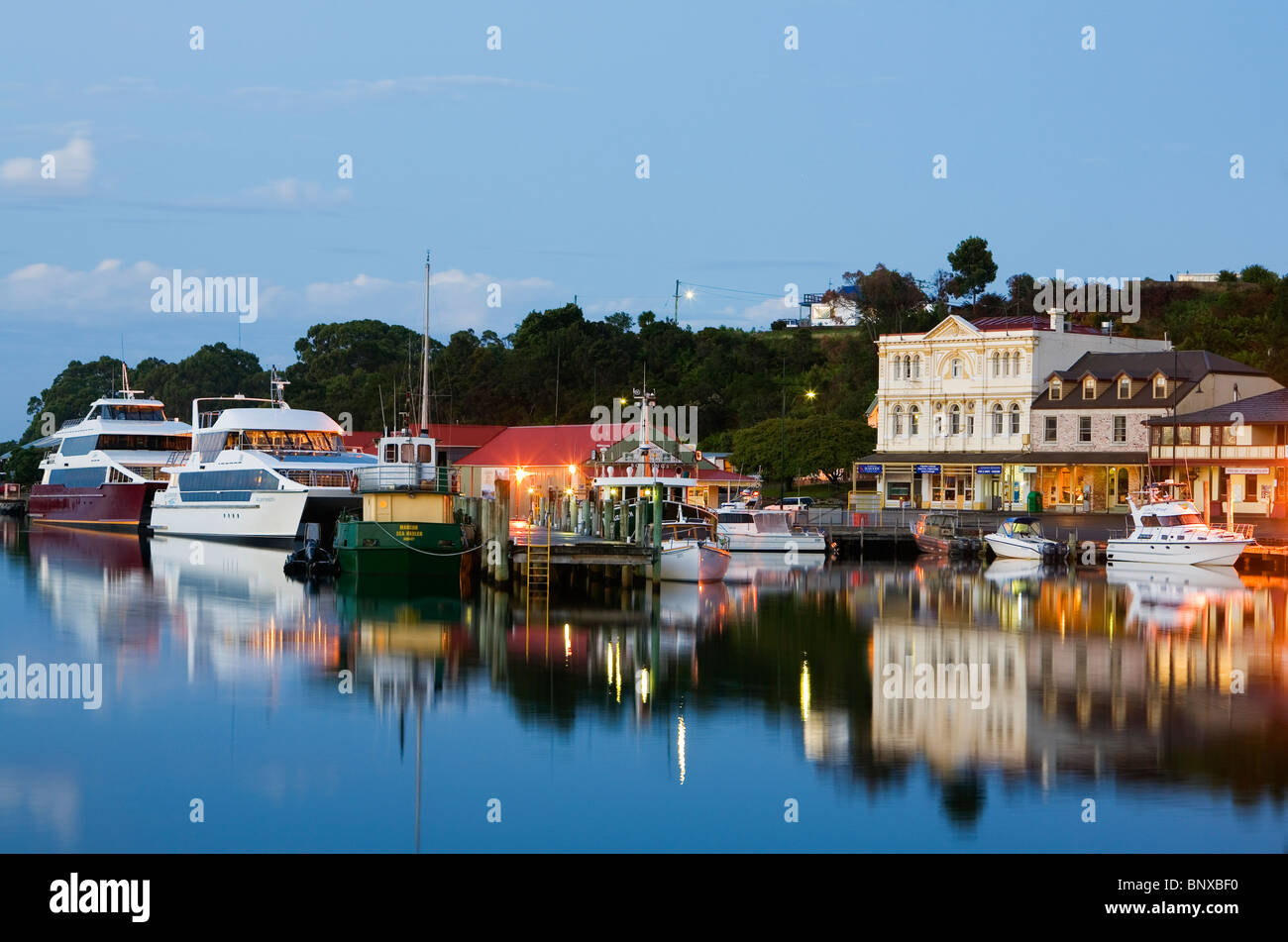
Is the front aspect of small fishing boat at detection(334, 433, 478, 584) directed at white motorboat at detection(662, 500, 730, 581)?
no

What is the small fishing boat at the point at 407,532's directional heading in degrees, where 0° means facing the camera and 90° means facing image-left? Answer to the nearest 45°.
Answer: approximately 180°
